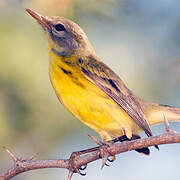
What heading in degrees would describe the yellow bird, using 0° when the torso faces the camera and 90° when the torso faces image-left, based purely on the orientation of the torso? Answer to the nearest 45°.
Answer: approximately 90°
